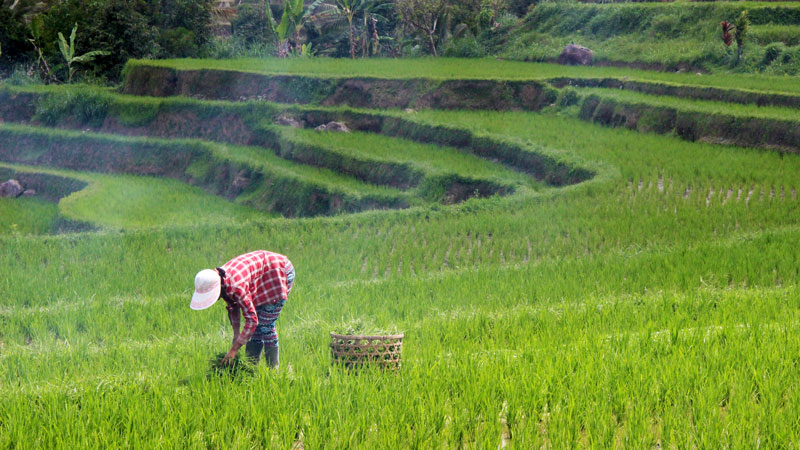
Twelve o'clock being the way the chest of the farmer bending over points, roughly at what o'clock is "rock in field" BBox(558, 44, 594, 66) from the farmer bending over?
The rock in field is roughly at 4 o'clock from the farmer bending over.

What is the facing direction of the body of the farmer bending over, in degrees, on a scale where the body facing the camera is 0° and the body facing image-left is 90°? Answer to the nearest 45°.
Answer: approximately 90°

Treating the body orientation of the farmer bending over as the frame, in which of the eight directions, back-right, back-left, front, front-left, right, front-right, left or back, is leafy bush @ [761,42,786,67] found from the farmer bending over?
back-right

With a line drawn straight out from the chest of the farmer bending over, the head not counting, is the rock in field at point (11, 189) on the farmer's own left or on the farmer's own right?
on the farmer's own right

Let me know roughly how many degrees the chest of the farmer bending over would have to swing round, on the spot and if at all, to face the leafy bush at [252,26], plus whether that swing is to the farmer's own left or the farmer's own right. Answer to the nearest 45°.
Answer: approximately 90° to the farmer's own right

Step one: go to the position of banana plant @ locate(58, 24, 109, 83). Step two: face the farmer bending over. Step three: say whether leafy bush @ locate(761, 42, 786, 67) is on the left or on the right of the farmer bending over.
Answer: left

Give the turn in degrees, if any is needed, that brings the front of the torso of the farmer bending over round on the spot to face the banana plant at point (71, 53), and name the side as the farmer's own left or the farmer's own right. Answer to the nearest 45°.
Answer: approximately 90° to the farmer's own right

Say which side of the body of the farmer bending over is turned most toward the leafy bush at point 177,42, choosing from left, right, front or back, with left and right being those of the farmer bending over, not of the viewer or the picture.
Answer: right

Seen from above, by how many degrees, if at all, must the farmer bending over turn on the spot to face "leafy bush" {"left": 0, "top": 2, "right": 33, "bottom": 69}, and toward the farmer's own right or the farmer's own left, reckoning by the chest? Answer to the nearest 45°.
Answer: approximately 90° to the farmer's own right

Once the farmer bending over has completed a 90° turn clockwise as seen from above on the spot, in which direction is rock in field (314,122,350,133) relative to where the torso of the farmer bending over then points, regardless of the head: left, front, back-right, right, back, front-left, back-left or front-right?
front
